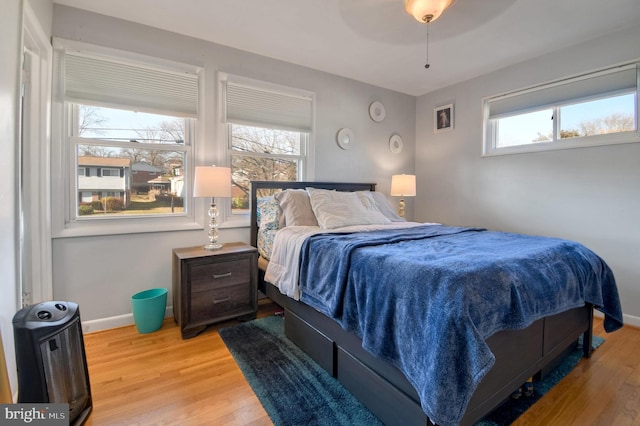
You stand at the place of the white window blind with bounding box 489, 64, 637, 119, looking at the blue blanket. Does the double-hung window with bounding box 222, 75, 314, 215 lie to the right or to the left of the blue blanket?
right

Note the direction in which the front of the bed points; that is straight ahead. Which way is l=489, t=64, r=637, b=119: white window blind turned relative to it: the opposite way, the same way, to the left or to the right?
to the right

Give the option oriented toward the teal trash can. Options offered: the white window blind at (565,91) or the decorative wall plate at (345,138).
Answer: the white window blind

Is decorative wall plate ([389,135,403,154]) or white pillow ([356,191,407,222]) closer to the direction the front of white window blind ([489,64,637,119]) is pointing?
the white pillow

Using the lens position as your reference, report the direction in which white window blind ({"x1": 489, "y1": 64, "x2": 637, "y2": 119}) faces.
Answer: facing the viewer and to the left of the viewer

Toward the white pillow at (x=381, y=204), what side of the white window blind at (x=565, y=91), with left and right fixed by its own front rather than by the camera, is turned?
front

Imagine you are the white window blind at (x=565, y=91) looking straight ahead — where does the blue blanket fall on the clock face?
The blue blanket is roughly at 11 o'clock from the white window blind.

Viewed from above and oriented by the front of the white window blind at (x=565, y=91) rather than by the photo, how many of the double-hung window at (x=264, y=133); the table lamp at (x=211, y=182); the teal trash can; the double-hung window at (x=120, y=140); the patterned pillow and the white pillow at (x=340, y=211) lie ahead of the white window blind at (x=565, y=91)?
6

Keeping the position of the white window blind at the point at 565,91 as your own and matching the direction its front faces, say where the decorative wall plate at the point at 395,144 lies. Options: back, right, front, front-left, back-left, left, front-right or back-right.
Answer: front-right

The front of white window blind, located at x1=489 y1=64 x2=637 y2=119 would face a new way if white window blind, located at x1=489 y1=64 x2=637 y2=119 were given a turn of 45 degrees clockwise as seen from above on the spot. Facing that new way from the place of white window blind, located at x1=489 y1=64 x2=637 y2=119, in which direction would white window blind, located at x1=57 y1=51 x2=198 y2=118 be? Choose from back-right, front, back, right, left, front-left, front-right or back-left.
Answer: front-left

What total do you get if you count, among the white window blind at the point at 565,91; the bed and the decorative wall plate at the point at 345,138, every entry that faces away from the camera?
0

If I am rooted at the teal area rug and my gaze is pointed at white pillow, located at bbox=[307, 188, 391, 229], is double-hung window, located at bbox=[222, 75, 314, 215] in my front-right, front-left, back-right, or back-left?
front-left

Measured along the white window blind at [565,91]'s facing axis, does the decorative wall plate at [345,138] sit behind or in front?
in front

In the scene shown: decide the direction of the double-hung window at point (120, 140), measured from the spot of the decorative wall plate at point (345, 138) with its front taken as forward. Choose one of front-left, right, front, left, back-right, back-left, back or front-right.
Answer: right

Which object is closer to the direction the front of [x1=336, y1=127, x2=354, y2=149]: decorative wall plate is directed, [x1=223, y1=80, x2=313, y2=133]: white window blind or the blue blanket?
the blue blanket

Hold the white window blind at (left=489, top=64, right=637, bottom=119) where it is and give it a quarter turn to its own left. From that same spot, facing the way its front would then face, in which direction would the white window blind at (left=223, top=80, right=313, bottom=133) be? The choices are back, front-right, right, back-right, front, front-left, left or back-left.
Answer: right

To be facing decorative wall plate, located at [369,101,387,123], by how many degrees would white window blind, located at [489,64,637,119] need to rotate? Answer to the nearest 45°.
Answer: approximately 45° to its right

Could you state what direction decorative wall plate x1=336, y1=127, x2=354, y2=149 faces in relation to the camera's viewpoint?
facing the viewer and to the right of the viewer

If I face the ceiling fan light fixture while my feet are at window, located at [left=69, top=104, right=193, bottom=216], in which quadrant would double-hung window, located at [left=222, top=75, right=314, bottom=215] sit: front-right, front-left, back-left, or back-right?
front-left

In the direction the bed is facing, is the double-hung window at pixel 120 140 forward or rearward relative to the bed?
rearward

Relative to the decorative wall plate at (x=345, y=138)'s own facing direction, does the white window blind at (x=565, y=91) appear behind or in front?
in front

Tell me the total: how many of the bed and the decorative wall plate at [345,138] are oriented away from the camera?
0

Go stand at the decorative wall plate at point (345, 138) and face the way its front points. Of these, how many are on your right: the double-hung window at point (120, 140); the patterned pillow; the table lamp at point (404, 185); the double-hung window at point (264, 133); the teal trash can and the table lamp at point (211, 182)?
5
